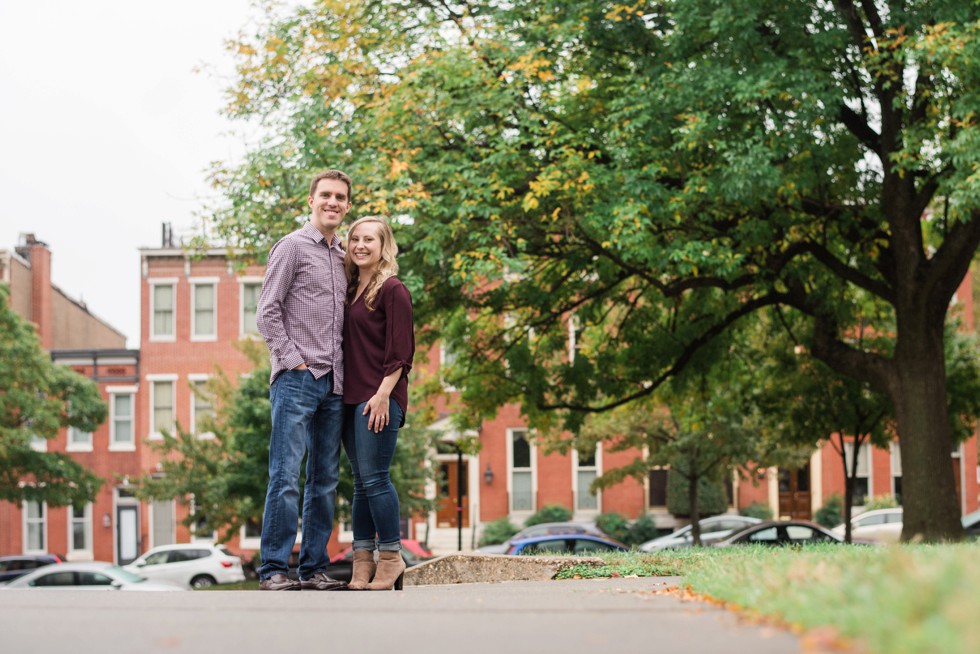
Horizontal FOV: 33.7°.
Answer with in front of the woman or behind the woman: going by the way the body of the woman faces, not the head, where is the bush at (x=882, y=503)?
behind

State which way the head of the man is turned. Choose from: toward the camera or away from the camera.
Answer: toward the camera

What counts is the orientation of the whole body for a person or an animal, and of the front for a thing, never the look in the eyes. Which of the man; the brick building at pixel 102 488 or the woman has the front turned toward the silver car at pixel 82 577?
the brick building

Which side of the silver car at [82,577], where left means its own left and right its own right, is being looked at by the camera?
right

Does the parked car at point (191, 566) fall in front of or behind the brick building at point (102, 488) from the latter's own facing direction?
in front

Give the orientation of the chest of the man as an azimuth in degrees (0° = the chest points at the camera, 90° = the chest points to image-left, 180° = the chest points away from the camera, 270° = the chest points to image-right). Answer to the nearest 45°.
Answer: approximately 315°

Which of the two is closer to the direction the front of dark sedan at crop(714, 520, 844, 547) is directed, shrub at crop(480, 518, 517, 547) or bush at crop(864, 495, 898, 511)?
the shrub

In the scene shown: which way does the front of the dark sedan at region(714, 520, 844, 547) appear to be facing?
to the viewer's left

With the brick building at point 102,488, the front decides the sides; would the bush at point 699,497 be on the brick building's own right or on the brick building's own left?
on the brick building's own left

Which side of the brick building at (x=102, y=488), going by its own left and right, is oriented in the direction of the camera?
front

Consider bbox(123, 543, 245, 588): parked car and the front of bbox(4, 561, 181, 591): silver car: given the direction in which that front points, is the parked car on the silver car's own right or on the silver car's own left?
on the silver car's own left

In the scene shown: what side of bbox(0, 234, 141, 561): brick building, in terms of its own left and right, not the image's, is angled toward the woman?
front

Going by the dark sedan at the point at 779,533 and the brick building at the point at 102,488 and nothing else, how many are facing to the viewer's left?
1
